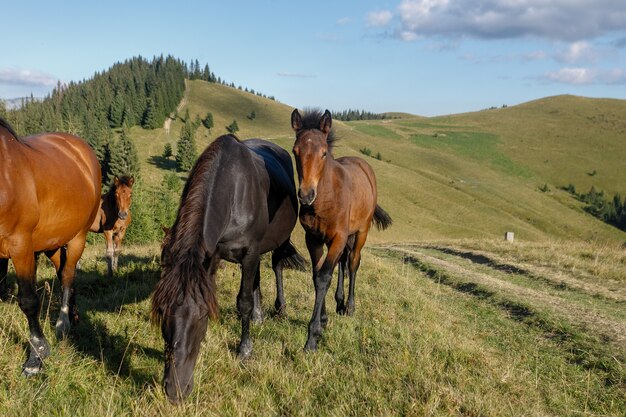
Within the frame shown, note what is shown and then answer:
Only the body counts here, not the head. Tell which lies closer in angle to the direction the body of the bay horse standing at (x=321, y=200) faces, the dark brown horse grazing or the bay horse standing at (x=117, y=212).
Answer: the dark brown horse grazing

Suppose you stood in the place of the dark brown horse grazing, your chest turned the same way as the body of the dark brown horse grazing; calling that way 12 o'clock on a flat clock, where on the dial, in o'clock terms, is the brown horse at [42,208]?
The brown horse is roughly at 2 o'clock from the dark brown horse grazing.

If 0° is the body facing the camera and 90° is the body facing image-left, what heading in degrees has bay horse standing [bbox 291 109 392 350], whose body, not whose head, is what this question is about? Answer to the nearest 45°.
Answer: approximately 45°

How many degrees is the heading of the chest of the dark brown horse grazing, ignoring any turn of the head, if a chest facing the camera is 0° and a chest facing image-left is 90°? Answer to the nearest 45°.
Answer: approximately 45°

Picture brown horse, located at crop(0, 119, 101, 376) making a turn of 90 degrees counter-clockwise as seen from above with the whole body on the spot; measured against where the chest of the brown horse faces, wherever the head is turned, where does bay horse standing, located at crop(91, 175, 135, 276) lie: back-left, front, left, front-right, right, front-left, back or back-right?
back-left

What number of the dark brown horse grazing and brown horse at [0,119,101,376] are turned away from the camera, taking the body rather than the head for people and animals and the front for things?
0

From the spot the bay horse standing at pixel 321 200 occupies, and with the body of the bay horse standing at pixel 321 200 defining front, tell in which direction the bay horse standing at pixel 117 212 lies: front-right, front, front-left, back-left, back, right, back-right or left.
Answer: right

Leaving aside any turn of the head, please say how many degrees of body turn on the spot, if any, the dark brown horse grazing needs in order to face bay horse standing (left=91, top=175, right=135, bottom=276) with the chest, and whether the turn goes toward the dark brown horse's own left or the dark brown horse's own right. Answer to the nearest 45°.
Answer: approximately 135° to the dark brown horse's own right

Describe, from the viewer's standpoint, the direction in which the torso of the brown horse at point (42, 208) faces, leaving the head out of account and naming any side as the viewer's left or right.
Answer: facing the viewer and to the left of the viewer
